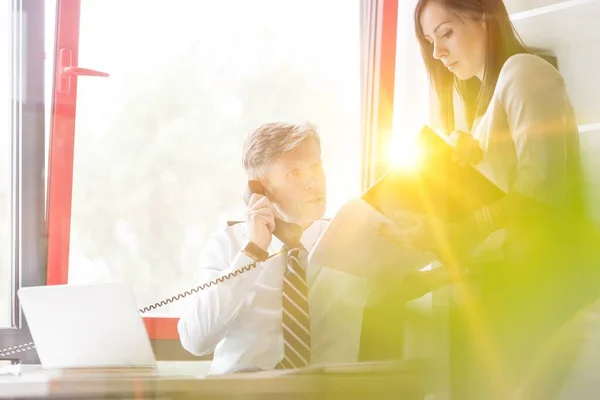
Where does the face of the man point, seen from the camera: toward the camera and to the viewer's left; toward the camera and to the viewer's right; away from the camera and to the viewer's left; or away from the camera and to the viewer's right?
toward the camera and to the viewer's right

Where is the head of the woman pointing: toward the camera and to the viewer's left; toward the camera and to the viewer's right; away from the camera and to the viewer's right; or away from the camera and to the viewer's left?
toward the camera and to the viewer's left

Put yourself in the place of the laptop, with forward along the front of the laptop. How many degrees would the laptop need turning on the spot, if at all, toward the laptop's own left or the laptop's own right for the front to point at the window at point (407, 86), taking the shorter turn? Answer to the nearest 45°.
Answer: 0° — it already faces it

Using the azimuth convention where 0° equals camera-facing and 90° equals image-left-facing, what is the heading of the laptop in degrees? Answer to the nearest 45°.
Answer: approximately 225°

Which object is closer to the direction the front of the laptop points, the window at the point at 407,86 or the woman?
the window

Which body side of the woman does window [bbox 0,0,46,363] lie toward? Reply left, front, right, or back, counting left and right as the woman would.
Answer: front

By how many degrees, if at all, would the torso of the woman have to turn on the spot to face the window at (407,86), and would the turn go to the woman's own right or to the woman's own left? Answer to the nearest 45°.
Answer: approximately 45° to the woman's own right

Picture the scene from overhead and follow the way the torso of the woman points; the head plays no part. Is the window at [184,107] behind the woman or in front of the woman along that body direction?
in front

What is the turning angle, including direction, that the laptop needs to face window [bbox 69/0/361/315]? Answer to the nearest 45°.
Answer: approximately 45° to its left

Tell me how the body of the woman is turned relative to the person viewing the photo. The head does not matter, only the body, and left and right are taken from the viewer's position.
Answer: facing to the left of the viewer

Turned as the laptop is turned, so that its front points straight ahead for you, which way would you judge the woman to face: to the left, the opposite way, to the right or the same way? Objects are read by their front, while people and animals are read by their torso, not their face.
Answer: to the left

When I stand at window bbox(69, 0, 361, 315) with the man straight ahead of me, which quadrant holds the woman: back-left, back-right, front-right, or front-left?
front-left

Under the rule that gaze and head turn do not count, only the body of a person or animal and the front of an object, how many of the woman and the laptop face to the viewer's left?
1
